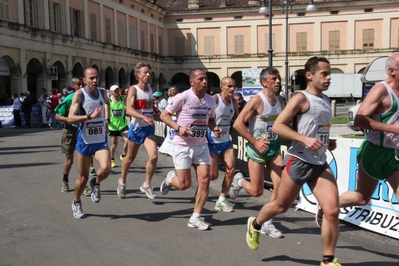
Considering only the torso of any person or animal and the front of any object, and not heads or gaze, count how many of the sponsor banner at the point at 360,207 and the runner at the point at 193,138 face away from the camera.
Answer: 0

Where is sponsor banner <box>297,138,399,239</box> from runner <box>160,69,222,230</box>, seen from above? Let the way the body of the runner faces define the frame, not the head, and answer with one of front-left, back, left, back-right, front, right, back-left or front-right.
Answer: front-left

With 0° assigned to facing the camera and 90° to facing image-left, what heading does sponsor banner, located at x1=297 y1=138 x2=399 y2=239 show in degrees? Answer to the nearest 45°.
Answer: approximately 45°

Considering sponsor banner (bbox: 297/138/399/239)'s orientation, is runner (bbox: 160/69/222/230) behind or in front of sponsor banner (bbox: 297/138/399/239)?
in front

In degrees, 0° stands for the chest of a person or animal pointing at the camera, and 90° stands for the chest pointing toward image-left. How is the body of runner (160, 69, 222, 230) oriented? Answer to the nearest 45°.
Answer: approximately 315°
